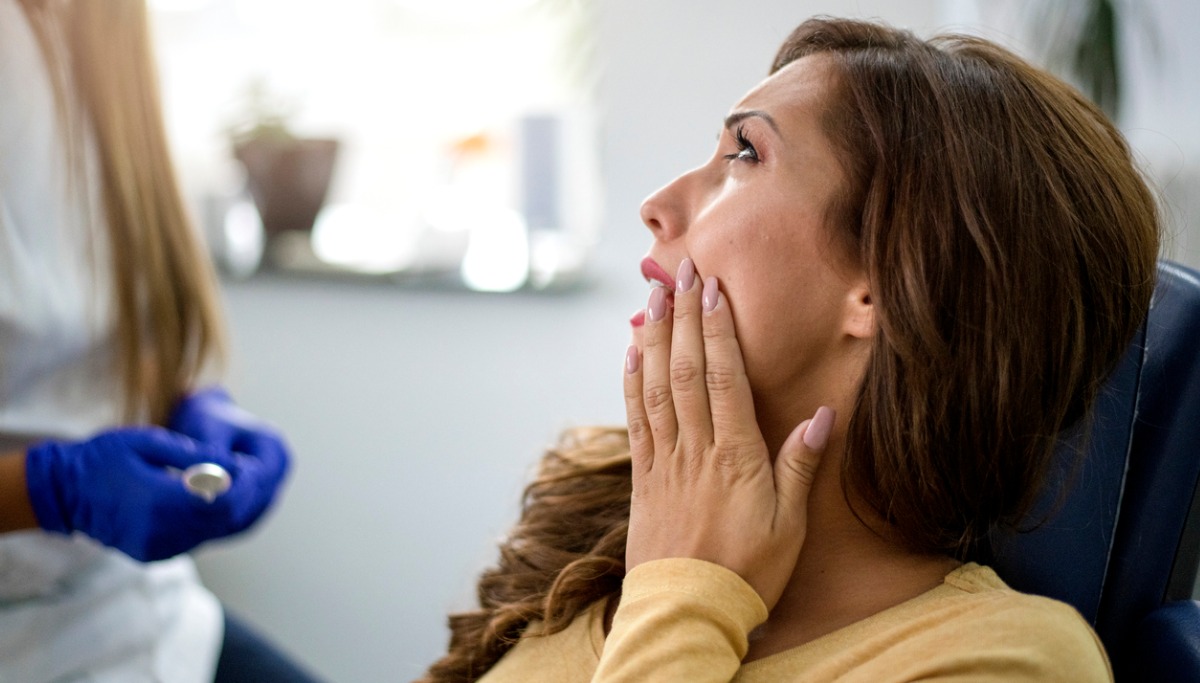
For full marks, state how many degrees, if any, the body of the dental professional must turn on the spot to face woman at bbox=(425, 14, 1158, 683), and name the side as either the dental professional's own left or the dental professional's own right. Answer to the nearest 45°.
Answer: approximately 45° to the dental professional's own right

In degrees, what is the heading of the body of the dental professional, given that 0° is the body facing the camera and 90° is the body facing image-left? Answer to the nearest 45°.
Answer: approximately 270°

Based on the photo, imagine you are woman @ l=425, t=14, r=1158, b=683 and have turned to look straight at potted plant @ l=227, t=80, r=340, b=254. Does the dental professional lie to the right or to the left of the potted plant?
left

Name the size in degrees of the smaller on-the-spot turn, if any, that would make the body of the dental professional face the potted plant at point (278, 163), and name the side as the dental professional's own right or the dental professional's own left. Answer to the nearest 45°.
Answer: approximately 90° to the dental professional's own left

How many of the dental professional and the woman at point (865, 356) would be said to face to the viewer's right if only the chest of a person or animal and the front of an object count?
1

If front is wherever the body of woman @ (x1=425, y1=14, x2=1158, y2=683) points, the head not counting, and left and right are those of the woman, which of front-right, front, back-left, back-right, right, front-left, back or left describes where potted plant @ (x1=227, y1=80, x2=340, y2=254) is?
front-right

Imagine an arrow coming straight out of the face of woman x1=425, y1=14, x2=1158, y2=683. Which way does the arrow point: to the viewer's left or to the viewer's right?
to the viewer's left

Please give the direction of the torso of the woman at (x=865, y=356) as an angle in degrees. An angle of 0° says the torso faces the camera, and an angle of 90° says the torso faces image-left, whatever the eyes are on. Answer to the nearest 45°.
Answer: approximately 90°

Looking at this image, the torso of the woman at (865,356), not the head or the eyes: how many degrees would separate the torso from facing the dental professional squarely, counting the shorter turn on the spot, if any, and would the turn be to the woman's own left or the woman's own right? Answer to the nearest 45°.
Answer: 0° — they already face them
